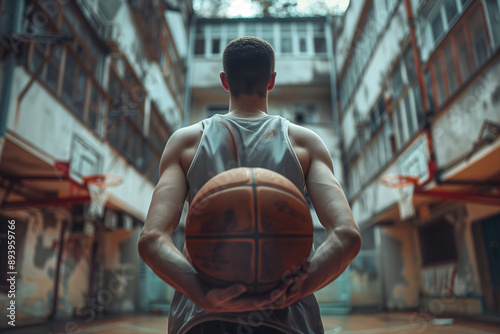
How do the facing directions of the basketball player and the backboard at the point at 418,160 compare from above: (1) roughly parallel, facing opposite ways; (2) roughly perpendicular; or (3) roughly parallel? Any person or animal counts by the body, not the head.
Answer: roughly perpendicular

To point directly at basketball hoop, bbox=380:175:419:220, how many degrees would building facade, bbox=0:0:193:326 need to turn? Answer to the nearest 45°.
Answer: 0° — it already faces it

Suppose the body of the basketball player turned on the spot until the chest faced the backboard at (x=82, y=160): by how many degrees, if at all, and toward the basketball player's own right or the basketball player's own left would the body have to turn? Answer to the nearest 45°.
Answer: approximately 45° to the basketball player's own left

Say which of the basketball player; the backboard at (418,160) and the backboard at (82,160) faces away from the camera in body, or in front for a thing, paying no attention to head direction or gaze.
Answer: the basketball player

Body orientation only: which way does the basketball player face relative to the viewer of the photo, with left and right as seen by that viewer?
facing away from the viewer

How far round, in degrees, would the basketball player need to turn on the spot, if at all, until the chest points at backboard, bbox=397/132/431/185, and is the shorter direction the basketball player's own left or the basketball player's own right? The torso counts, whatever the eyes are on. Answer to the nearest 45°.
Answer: approximately 45° to the basketball player's own right

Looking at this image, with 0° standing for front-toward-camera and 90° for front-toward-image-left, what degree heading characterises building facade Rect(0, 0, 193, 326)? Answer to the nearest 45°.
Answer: approximately 315°

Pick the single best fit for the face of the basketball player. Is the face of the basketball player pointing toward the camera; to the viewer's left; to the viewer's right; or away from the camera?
away from the camera

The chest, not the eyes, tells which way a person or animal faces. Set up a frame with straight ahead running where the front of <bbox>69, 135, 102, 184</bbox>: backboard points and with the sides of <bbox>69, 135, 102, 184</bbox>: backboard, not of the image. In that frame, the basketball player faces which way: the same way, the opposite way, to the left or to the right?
to the left

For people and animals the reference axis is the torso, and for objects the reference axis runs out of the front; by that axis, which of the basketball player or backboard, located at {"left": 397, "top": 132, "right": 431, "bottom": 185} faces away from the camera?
the basketball player

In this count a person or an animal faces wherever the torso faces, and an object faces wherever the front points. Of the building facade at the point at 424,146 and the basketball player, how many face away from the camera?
1

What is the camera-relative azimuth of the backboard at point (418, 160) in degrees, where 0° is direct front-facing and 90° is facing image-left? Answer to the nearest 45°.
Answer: approximately 45°

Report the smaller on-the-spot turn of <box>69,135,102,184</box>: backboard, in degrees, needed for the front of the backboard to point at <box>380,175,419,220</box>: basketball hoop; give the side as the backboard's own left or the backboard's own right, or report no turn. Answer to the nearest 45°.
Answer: approximately 45° to the backboard's own left

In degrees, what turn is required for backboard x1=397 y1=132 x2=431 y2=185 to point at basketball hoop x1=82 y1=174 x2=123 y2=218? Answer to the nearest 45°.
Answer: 0° — it already faces it
